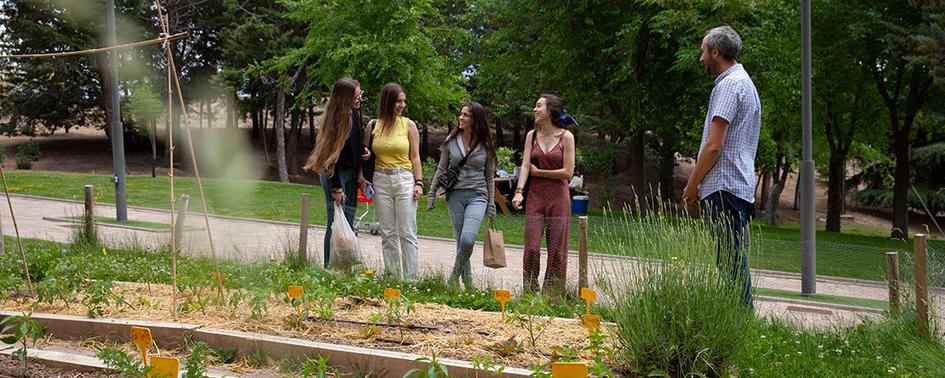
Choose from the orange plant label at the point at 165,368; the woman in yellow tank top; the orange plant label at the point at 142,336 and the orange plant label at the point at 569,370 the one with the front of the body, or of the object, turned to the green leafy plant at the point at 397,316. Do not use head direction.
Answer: the woman in yellow tank top

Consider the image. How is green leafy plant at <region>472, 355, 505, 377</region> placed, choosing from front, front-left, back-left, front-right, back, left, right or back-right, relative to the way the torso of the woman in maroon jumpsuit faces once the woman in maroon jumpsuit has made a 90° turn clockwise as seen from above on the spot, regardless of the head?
left

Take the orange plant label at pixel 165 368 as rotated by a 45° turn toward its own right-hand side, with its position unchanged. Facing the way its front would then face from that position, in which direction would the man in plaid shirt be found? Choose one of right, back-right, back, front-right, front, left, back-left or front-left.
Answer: back-left

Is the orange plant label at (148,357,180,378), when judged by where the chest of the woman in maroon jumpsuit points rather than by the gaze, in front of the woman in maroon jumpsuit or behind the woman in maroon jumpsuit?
in front

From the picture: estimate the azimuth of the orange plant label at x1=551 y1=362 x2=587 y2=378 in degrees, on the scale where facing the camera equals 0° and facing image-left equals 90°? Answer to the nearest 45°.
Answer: approximately 0°

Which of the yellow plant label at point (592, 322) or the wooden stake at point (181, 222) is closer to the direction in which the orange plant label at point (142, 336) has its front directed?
the yellow plant label

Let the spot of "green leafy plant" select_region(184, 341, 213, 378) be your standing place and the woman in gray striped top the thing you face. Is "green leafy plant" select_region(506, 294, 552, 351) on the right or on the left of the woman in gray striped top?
right

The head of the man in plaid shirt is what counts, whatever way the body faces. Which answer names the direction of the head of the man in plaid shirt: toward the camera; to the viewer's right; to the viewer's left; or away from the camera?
to the viewer's left

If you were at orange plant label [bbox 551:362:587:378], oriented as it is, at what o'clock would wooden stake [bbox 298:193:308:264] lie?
The wooden stake is roughly at 5 o'clock from the orange plant label.

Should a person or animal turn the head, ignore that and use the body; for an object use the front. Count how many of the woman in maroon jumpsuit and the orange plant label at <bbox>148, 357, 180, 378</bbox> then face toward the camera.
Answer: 2

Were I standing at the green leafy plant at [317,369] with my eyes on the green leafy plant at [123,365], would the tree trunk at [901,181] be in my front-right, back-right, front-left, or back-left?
back-right

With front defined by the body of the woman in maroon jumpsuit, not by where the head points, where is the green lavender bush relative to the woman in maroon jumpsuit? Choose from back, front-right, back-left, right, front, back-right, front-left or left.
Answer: front

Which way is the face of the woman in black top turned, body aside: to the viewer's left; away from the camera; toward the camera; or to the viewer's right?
to the viewer's right

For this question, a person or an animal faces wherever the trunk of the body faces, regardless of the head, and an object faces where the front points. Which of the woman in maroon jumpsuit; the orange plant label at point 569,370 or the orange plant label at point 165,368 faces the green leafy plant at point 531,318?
the woman in maroon jumpsuit
